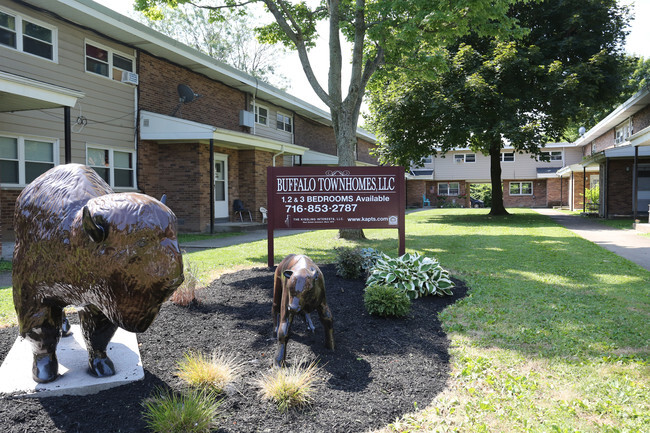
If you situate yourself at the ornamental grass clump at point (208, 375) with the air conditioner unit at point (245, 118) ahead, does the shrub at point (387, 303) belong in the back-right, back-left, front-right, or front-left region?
front-right

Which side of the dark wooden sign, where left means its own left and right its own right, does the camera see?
front

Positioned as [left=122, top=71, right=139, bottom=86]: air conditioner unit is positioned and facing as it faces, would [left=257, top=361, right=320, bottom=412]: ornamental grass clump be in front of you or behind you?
in front

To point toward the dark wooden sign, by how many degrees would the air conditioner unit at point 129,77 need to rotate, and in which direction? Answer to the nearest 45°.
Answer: approximately 45° to its right

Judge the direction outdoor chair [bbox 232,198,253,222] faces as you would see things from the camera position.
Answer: facing the viewer and to the right of the viewer

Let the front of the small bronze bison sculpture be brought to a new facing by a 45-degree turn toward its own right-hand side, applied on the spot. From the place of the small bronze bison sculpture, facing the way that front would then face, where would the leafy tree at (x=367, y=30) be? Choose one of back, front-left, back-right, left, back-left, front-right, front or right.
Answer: back-right

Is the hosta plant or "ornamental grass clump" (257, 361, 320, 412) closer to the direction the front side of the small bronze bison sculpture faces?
the ornamental grass clump

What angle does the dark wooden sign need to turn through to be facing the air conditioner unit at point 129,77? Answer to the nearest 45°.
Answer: approximately 135° to its right

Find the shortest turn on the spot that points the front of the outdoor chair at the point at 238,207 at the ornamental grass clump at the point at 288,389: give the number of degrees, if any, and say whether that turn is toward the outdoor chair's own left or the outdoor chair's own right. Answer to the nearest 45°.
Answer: approximately 45° to the outdoor chair's own right

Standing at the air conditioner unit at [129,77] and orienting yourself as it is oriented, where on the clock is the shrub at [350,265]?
The shrub is roughly at 1 o'clock from the air conditioner unit.

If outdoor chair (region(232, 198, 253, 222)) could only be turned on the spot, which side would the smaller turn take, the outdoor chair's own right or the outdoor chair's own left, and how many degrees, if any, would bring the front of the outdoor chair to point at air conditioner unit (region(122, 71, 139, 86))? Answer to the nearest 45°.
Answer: approximately 90° to the outdoor chair's own right

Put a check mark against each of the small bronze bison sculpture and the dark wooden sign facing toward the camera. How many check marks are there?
2

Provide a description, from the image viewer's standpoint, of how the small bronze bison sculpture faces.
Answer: facing the viewer
